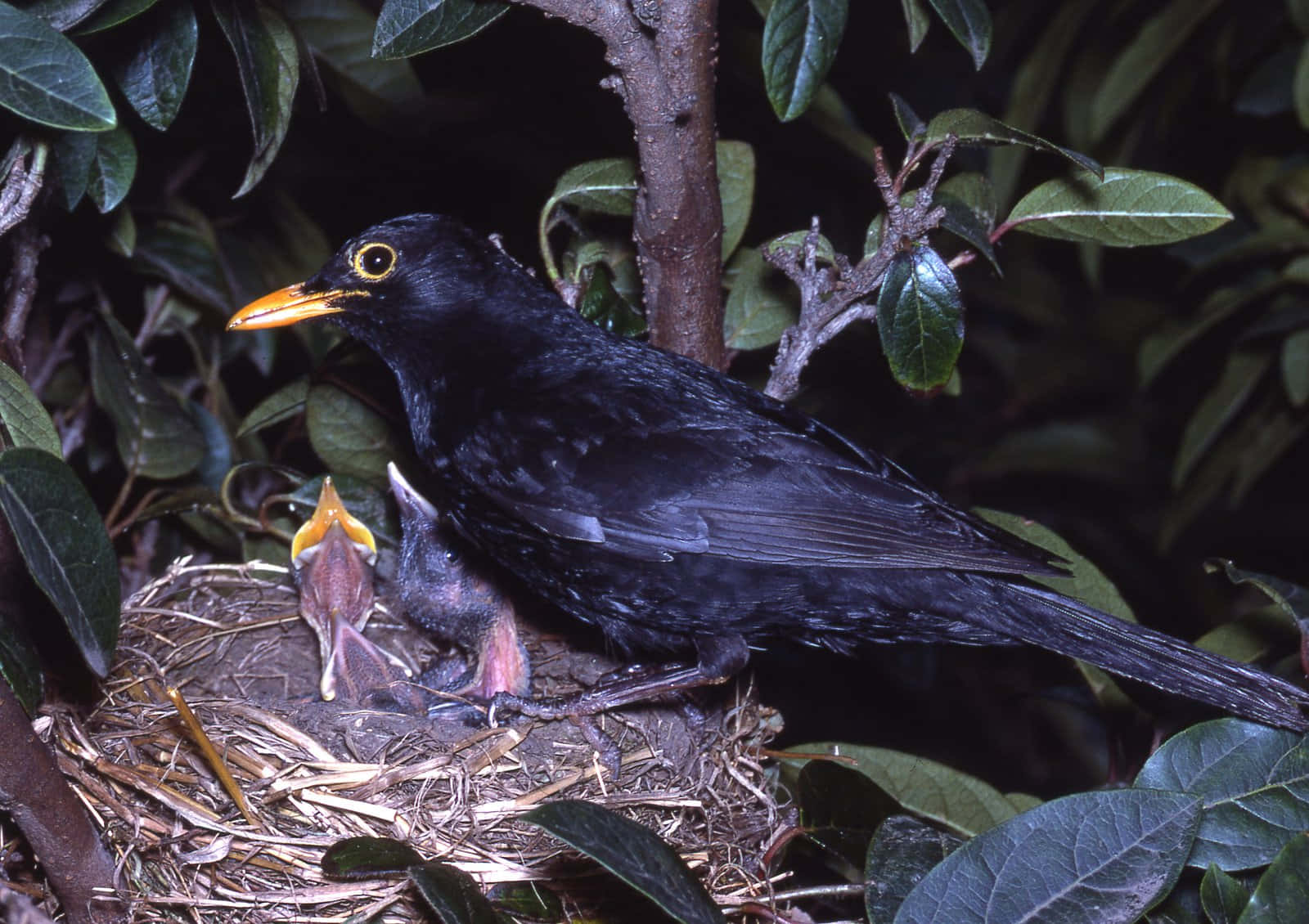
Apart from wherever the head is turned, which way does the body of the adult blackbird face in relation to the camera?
to the viewer's left
